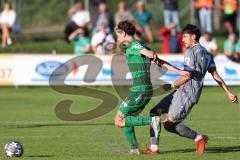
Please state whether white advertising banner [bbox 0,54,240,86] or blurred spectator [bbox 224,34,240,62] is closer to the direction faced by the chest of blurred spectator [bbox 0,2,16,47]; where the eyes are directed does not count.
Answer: the white advertising banner

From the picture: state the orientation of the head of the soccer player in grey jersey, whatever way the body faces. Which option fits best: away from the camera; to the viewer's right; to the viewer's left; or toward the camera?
to the viewer's left

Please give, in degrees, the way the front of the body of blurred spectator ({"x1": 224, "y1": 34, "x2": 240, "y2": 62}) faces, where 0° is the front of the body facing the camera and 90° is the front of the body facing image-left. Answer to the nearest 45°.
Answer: approximately 0°

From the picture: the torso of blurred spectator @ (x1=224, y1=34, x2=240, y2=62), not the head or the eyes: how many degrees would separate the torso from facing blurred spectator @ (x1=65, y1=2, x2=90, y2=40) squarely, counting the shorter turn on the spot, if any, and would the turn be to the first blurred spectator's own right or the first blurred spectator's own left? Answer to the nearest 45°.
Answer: approximately 90° to the first blurred spectator's own right
